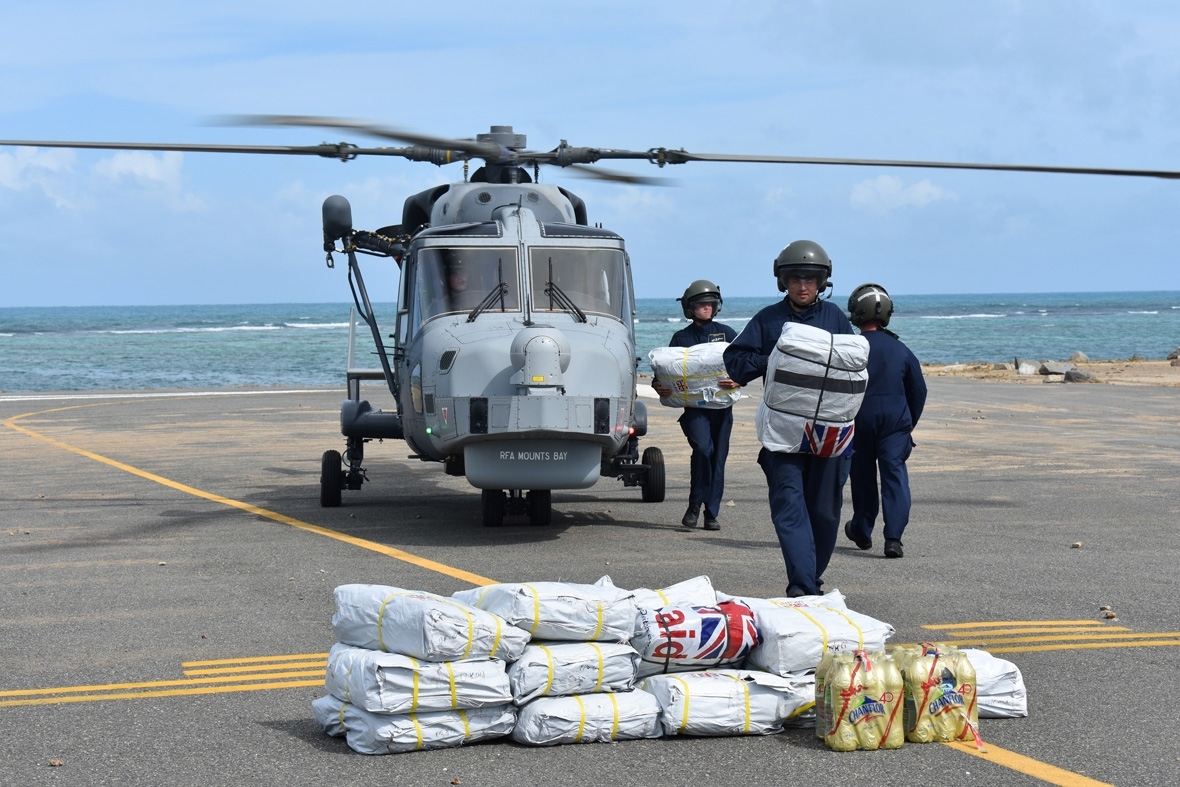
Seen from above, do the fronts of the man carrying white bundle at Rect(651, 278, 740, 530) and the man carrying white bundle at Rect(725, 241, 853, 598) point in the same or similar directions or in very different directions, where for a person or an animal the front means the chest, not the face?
same or similar directions

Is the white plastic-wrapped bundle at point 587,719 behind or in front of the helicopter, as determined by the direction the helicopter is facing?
in front

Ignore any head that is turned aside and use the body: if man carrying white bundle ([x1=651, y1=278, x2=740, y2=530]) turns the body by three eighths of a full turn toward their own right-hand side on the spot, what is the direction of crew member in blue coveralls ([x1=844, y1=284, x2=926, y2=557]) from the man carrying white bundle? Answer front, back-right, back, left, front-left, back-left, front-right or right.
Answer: back

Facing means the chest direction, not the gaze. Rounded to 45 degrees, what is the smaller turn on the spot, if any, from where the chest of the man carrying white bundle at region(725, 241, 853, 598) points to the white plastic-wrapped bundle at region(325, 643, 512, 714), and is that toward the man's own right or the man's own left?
approximately 45° to the man's own right

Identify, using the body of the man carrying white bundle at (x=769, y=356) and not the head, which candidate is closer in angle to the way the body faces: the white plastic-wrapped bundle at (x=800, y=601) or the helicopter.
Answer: the white plastic-wrapped bundle

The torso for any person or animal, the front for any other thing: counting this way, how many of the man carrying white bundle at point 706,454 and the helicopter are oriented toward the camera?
2

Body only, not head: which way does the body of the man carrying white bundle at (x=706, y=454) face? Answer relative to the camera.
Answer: toward the camera

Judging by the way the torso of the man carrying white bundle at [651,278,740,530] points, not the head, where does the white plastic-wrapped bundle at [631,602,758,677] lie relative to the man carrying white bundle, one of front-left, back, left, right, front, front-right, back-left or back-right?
front

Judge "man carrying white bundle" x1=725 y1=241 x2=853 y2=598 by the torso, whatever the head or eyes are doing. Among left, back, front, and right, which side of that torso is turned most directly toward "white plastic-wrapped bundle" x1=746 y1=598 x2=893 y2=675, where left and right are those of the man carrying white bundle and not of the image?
front

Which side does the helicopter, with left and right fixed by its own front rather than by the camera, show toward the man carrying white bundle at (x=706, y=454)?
front

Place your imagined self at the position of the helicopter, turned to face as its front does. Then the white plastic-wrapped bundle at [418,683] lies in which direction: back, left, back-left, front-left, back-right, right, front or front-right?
front

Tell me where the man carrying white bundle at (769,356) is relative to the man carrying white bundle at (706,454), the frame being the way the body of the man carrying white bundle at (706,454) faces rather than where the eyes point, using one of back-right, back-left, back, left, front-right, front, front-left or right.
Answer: front

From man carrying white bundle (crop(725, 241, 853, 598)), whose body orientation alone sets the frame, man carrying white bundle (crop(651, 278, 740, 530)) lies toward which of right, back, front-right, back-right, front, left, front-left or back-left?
back

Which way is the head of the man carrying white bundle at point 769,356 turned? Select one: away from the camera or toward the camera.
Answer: toward the camera

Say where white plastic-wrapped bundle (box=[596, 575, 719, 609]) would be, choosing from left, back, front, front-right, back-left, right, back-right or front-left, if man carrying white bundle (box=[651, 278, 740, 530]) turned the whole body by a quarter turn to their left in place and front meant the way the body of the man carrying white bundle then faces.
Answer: right

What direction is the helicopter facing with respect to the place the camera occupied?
facing the viewer

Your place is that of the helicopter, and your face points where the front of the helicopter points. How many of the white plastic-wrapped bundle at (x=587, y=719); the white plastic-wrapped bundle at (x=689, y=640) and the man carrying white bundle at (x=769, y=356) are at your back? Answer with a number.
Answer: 0

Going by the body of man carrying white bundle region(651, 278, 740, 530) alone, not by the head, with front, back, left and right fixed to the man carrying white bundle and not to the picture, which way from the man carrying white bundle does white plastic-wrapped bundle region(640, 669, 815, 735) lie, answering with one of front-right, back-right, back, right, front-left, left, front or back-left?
front

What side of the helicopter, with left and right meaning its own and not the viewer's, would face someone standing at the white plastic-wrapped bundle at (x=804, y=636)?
front
